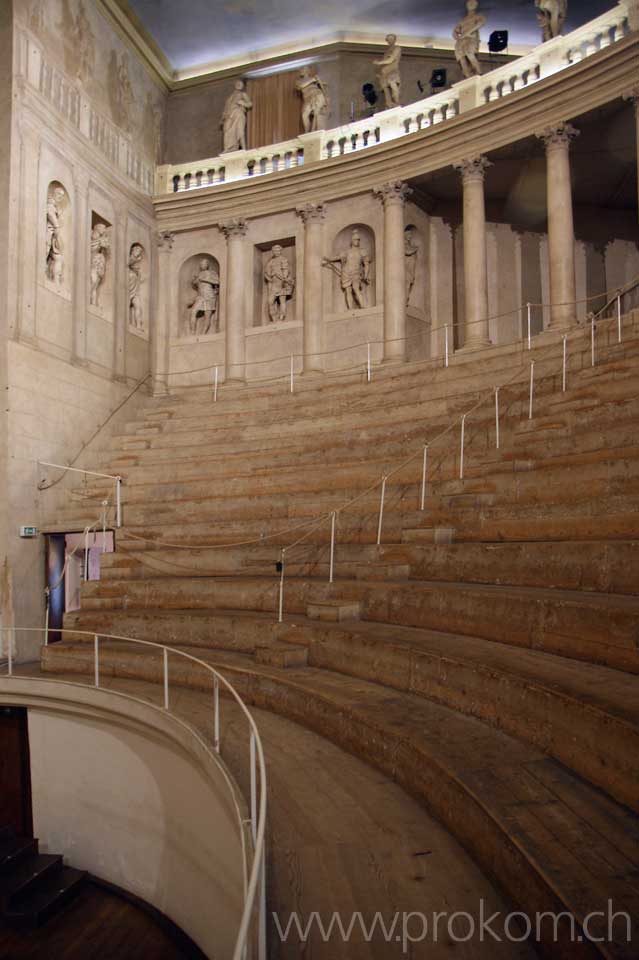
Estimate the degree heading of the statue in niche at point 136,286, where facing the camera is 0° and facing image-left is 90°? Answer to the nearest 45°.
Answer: approximately 315°

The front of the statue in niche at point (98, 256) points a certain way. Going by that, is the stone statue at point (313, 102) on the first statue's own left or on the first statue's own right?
on the first statue's own left

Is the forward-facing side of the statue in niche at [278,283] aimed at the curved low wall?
yes

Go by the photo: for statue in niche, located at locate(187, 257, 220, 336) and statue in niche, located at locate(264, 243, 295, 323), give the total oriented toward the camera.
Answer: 2

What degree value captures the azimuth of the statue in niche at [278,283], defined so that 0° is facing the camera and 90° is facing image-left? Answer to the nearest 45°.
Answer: approximately 0°

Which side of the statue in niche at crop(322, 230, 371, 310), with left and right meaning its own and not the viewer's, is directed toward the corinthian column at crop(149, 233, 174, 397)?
right

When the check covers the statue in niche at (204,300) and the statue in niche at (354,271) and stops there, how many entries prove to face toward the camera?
2

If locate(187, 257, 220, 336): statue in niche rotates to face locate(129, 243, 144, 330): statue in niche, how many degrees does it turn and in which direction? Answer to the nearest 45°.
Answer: approximately 45° to its right
